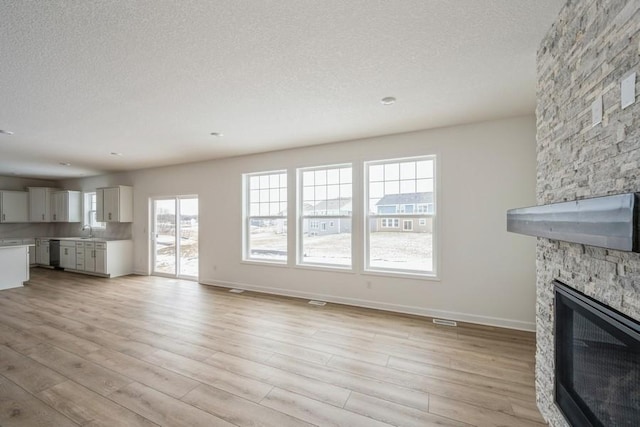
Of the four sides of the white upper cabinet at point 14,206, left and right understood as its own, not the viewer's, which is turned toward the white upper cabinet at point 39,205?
left

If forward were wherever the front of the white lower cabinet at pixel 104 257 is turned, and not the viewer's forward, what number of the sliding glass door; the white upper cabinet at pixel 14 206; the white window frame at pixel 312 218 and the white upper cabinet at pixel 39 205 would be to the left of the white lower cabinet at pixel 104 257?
2

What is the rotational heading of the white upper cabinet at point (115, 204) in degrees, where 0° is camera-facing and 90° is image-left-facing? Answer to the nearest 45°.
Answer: approximately 45°

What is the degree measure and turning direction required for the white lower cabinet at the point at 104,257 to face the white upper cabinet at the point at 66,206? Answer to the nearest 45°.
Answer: approximately 135° to its right

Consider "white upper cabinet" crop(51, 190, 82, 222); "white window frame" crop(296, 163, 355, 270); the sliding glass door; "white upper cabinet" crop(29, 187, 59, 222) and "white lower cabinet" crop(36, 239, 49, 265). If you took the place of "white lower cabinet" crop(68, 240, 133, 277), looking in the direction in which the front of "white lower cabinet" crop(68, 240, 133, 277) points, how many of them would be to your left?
2

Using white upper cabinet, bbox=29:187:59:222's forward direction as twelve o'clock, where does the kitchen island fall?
The kitchen island is roughly at 12 o'clock from the white upper cabinet.

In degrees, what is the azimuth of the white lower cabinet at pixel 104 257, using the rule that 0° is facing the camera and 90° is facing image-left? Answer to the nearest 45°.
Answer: approximately 45°
